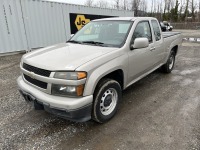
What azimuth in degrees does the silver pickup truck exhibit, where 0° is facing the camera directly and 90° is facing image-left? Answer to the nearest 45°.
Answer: approximately 45°

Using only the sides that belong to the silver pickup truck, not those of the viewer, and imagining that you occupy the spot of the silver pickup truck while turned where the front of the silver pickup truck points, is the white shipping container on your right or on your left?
on your right
